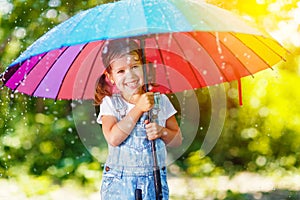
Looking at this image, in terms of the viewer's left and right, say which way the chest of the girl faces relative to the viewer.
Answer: facing the viewer

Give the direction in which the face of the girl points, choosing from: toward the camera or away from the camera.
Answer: toward the camera
